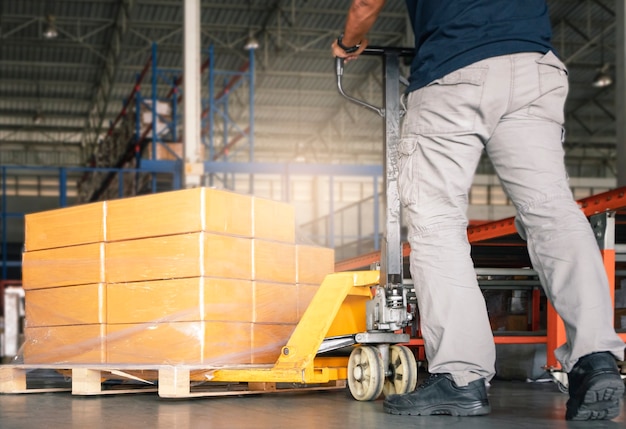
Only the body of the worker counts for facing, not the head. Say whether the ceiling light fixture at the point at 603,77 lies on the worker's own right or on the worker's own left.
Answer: on the worker's own right

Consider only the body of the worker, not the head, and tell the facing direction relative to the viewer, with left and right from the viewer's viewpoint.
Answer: facing away from the viewer and to the left of the viewer

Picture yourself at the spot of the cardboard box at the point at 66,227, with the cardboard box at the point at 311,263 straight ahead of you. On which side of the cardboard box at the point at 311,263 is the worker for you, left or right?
right

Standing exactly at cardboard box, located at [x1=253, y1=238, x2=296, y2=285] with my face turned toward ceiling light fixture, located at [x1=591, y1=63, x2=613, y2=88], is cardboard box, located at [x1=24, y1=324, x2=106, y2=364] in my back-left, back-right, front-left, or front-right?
back-left
